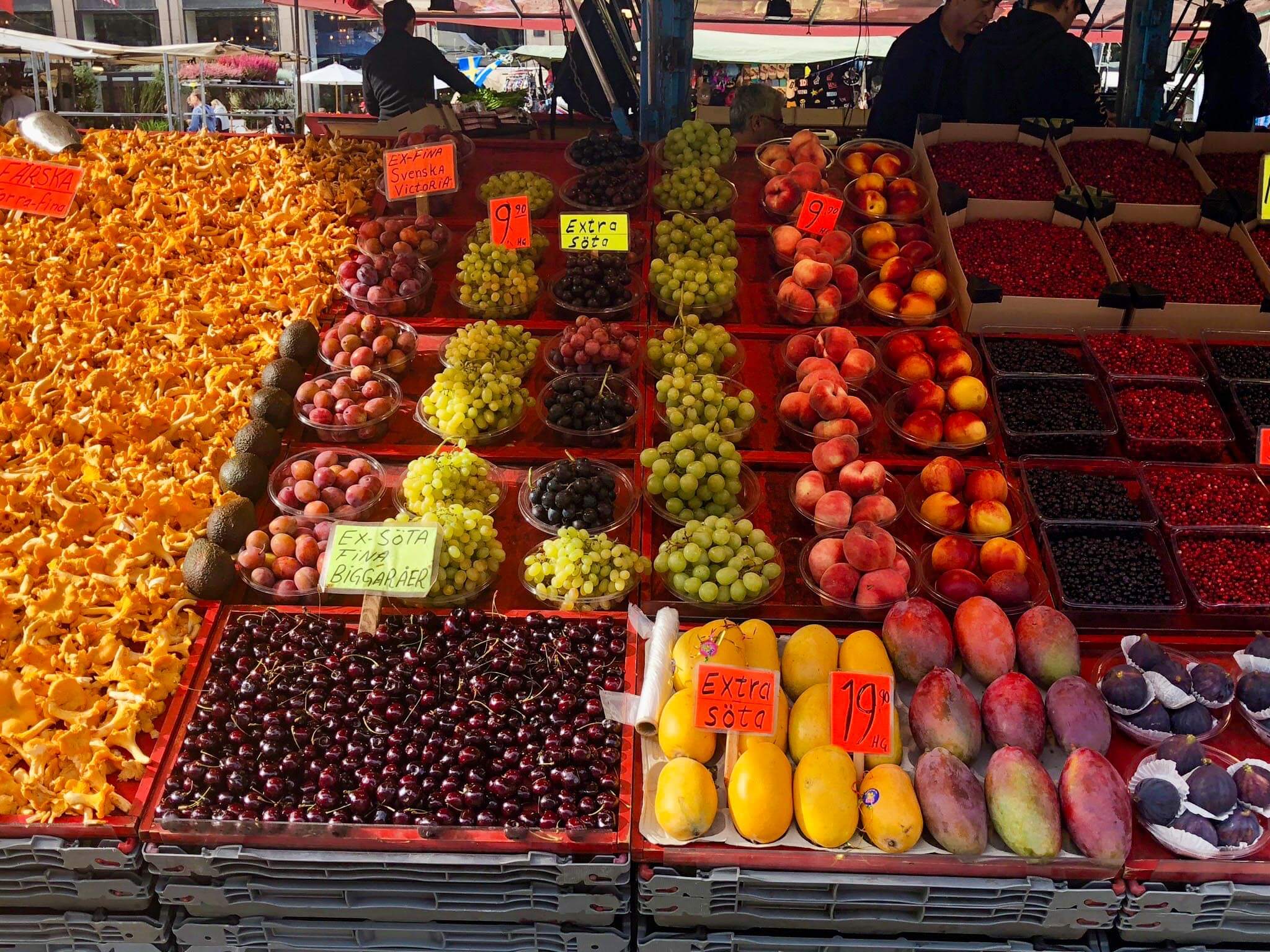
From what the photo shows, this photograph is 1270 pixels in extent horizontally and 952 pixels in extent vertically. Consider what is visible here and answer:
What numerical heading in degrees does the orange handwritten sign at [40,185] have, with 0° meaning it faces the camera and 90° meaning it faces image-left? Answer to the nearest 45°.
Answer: approximately 0°

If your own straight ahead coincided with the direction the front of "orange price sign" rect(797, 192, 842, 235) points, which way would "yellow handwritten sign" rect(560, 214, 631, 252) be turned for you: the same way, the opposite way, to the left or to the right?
the same way

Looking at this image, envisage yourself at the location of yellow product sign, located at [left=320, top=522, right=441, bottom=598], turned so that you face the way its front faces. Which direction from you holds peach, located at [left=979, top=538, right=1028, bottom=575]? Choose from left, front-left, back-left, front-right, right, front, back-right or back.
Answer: left

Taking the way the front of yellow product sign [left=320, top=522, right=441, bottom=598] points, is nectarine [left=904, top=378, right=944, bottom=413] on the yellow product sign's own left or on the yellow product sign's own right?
on the yellow product sign's own left

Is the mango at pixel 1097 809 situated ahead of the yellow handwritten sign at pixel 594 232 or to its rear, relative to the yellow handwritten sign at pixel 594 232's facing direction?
ahead

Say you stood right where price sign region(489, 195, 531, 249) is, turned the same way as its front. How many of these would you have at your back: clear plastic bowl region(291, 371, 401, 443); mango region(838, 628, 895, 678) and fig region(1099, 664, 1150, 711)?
0

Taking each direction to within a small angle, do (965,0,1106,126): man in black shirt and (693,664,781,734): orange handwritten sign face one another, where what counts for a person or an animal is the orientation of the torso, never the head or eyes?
no

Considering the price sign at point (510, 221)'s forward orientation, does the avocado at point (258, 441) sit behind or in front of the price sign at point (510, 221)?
in front

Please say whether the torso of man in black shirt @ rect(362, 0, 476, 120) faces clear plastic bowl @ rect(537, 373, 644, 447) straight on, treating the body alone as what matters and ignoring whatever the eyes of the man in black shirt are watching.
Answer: no

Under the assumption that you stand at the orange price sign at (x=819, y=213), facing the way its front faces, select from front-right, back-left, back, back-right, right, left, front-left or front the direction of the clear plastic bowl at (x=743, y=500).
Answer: front

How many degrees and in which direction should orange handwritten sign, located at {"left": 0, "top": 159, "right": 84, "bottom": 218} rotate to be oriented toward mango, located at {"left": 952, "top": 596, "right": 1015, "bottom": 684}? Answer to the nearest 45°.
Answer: approximately 45° to its left

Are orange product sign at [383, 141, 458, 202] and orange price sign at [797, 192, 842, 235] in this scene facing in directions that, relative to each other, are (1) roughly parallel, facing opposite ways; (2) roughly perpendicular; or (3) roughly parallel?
roughly parallel

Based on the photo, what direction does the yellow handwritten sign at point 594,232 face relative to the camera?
toward the camera

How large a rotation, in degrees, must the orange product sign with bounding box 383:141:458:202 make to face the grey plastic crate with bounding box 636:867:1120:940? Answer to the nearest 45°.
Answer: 0° — it already faces it

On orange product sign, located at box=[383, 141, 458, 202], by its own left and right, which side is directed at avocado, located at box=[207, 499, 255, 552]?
front

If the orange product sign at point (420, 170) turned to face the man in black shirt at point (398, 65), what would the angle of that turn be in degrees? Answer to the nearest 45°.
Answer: approximately 180°

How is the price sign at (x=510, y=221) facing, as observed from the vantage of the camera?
facing the viewer

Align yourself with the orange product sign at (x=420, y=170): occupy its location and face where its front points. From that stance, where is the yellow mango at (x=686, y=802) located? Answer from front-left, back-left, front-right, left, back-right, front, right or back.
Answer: front

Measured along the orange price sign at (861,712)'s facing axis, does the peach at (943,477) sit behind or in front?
behind
